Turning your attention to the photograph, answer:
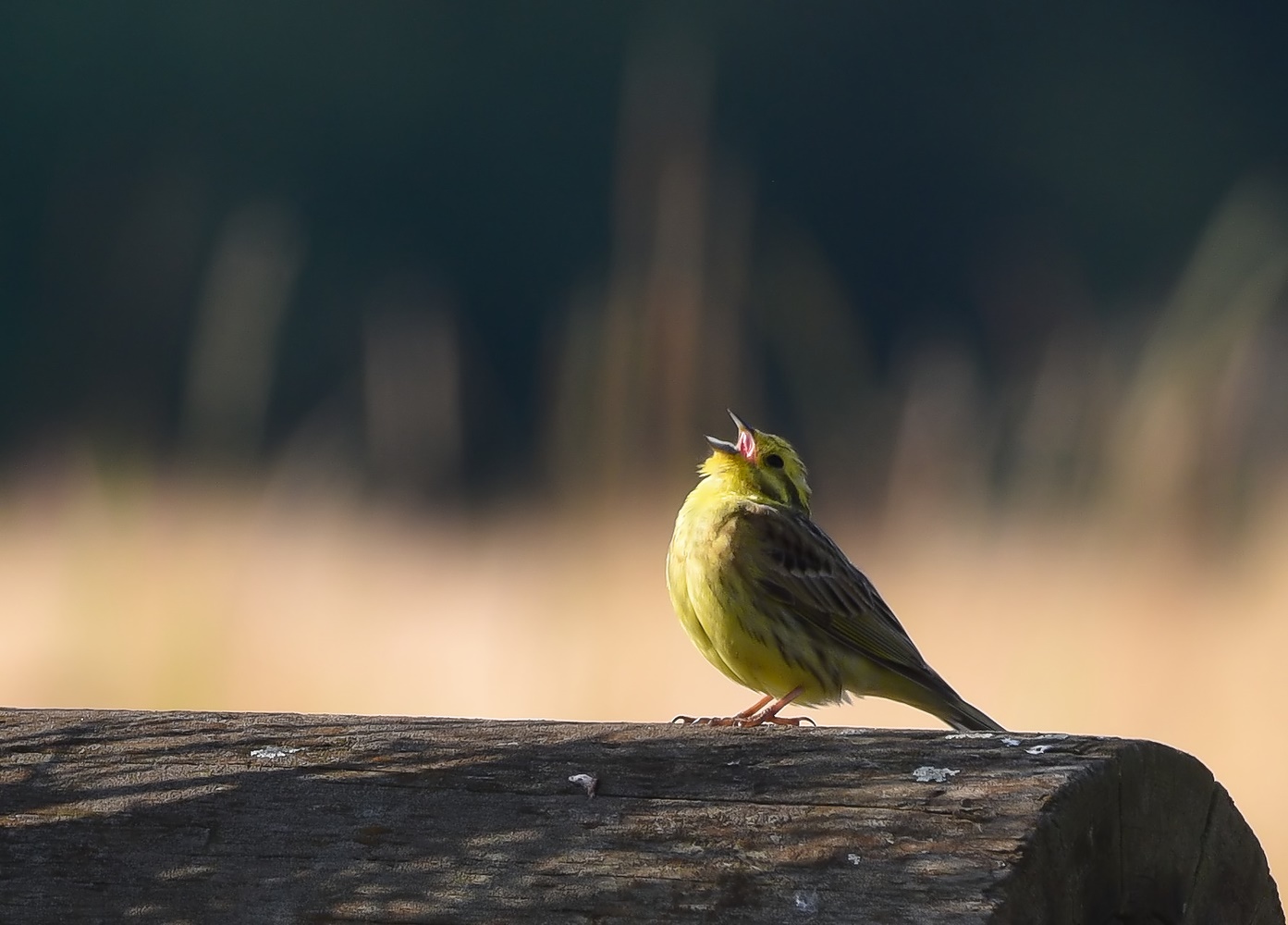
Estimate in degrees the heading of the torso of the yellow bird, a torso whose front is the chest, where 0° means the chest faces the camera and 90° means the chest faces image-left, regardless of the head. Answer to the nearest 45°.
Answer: approximately 90°
